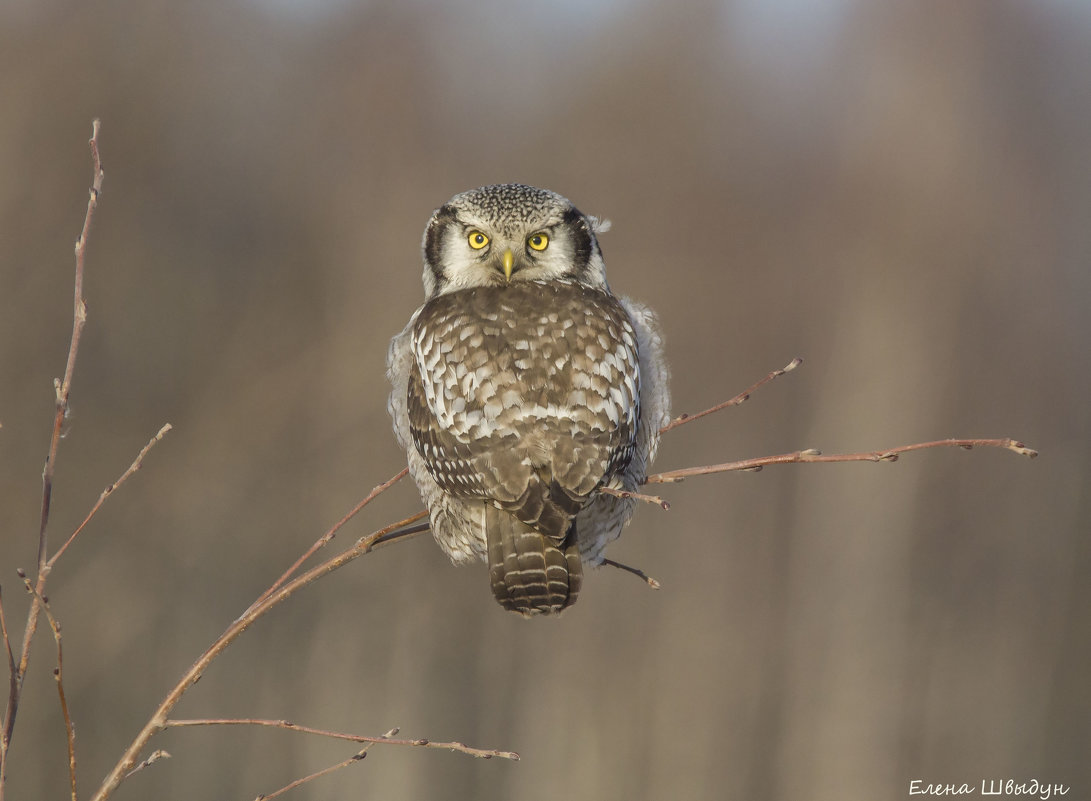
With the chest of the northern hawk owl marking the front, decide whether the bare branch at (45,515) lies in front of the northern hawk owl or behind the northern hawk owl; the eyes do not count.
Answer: behind

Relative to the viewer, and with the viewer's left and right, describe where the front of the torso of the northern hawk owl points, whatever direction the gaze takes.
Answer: facing away from the viewer
